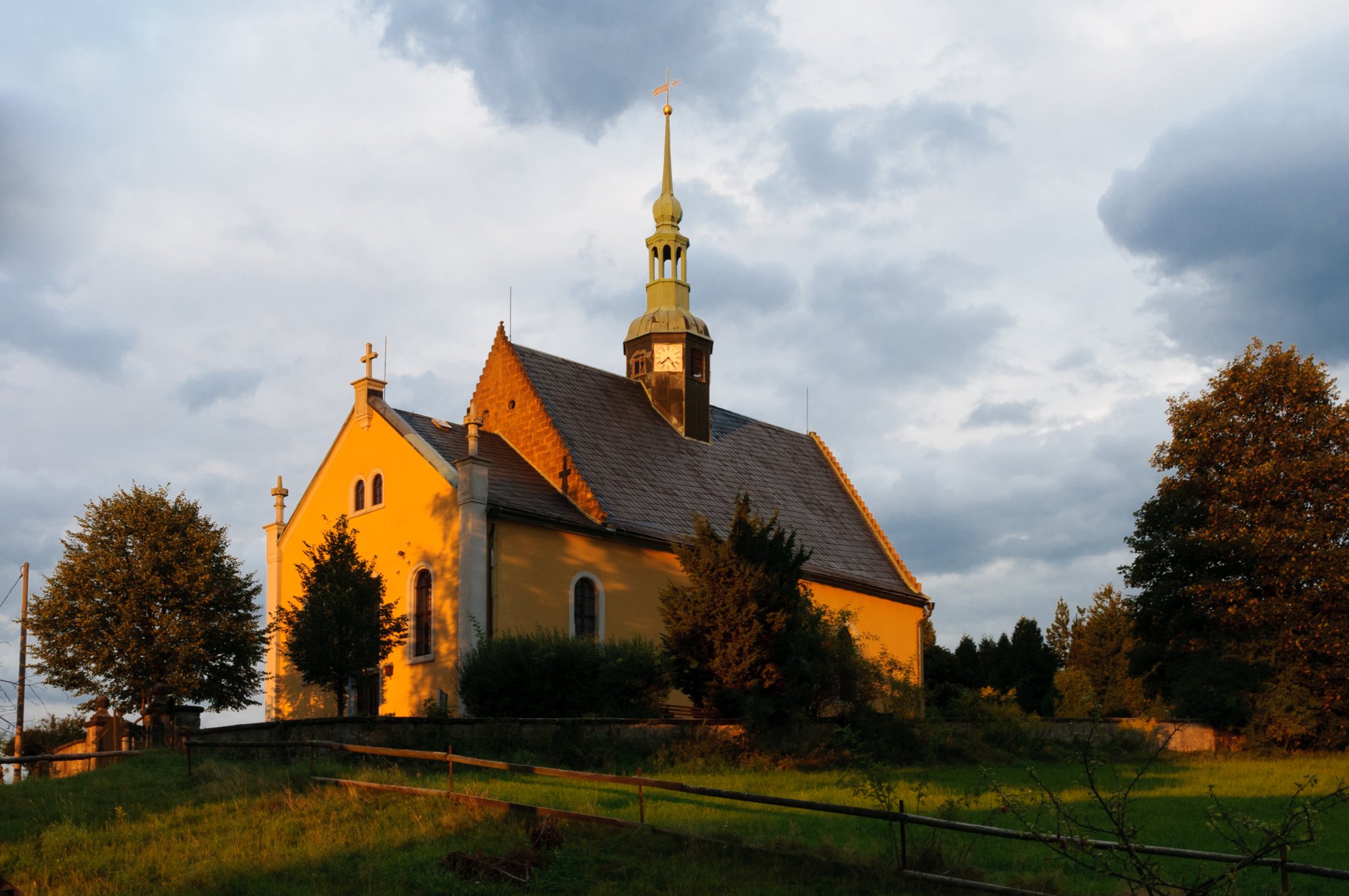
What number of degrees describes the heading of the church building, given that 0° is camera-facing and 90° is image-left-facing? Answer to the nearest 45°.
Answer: approximately 45°

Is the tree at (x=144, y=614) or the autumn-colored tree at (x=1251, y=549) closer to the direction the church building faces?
the tree

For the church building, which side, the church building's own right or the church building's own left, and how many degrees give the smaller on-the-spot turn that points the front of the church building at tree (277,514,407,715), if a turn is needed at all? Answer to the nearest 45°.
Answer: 0° — it already faces it

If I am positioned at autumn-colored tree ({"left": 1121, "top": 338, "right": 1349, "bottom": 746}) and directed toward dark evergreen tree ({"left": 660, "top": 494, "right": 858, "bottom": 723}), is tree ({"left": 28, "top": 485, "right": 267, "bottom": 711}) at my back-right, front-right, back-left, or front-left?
front-right

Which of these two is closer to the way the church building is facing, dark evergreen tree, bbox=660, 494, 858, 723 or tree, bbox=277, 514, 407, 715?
the tree

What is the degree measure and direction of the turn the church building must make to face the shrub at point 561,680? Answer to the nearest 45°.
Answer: approximately 45° to its left

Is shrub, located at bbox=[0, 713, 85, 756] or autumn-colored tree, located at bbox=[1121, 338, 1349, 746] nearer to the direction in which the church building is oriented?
the shrub

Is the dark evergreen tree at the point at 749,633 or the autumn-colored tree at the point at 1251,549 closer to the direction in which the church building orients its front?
the dark evergreen tree
